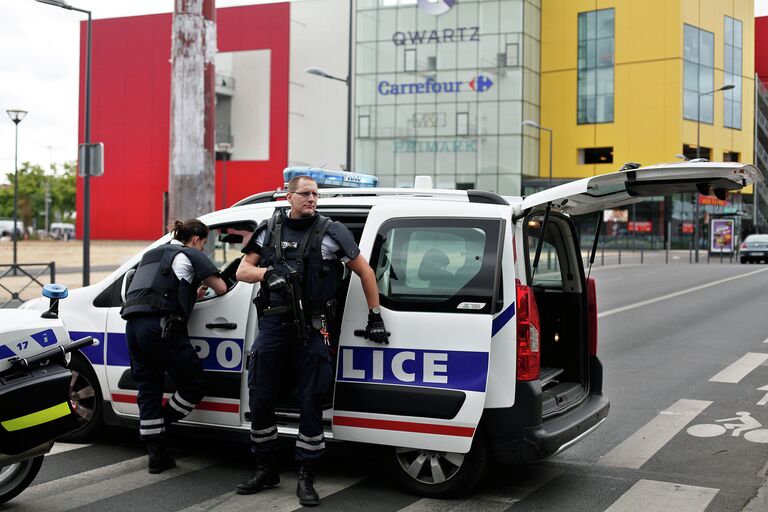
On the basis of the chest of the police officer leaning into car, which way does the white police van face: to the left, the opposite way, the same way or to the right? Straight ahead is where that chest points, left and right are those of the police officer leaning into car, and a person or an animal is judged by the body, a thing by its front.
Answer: to the left

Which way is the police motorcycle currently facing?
to the viewer's left

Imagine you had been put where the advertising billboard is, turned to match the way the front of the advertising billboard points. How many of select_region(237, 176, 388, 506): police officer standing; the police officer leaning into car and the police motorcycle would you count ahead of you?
3

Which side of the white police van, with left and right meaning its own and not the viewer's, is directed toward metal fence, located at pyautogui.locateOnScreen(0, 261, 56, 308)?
front

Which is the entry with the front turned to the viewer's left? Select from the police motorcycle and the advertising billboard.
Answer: the police motorcycle

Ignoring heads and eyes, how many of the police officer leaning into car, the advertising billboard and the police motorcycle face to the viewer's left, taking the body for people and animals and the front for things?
1

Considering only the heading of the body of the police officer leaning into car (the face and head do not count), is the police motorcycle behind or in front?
behind

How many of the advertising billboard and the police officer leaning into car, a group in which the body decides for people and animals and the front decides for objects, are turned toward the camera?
1

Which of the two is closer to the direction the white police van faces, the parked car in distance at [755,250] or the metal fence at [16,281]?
the metal fence

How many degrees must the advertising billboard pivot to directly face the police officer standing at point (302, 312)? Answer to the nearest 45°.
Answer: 0° — it already faces them

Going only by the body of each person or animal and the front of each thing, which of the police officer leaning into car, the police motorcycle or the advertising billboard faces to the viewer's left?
the police motorcycle

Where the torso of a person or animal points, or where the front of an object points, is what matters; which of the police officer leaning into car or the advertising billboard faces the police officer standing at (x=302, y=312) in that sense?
the advertising billboard

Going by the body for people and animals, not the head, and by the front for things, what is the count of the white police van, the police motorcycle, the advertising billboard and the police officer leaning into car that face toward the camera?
1

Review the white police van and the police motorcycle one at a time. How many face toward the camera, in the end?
0

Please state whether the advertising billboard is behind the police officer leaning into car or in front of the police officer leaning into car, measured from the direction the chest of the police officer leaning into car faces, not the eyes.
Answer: in front

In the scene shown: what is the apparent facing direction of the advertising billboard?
toward the camera

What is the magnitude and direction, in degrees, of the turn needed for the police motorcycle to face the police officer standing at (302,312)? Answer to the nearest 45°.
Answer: approximately 180°

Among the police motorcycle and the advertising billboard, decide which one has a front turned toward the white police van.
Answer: the advertising billboard

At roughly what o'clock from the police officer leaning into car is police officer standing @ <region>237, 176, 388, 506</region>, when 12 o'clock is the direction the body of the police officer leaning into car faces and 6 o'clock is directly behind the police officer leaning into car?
The police officer standing is roughly at 3 o'clock from the police officer leaning into car.
